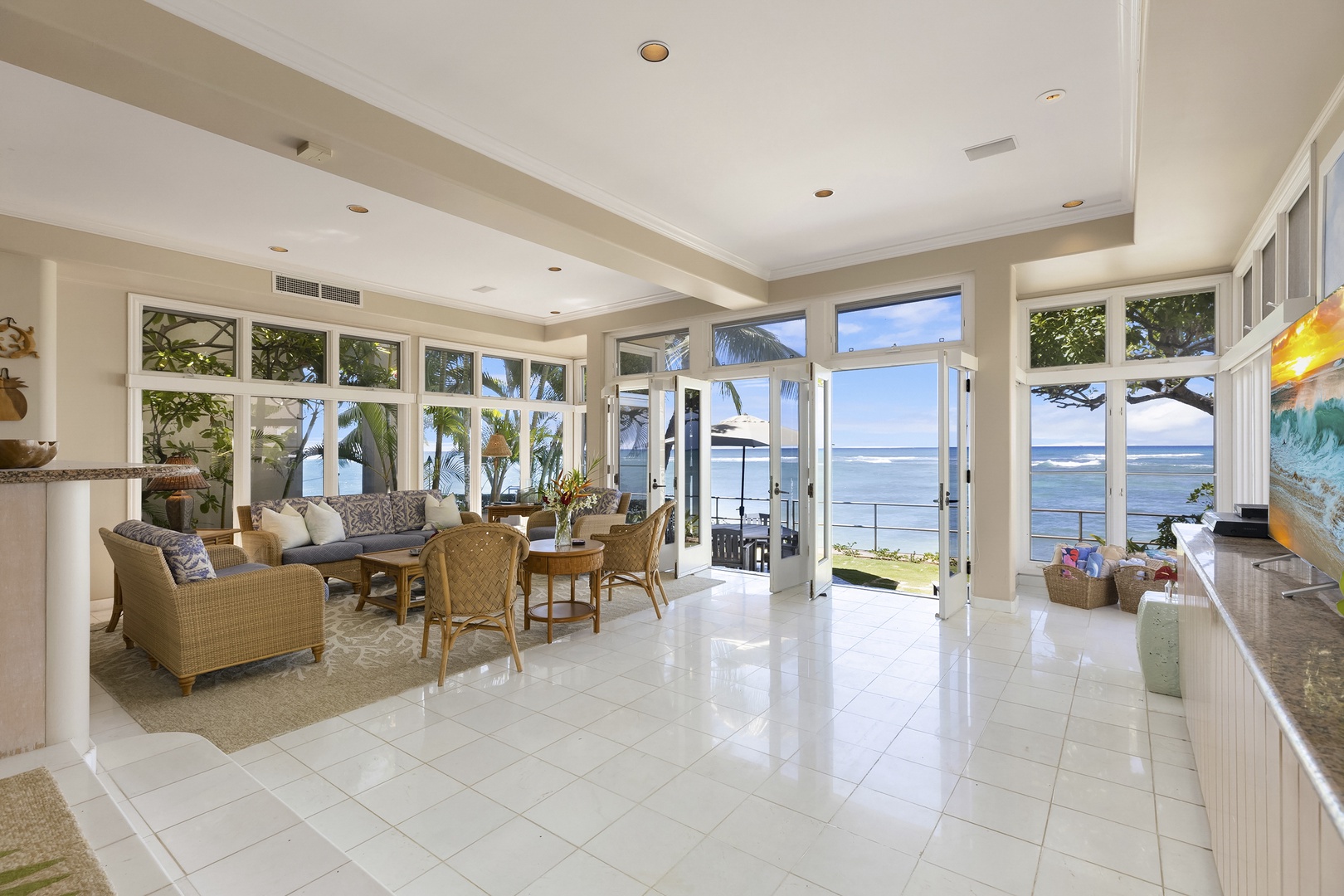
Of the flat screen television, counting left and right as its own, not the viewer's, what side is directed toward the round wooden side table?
front

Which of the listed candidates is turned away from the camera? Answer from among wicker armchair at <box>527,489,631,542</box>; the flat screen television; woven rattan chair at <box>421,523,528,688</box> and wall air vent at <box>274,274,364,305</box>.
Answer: the woven rattan chair

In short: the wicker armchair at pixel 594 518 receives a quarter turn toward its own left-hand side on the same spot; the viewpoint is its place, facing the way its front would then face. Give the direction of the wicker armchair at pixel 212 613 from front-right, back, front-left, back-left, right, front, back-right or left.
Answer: right

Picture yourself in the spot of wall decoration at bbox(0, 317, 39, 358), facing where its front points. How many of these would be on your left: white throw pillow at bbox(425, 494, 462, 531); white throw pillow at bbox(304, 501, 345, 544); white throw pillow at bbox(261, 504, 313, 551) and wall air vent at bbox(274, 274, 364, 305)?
4

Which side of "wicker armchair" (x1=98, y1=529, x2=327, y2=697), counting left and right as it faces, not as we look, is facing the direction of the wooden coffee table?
front

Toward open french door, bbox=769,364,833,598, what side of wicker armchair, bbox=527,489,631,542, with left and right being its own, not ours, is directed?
left

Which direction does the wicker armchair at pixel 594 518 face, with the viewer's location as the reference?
facing the viewer and to the left of the viewer

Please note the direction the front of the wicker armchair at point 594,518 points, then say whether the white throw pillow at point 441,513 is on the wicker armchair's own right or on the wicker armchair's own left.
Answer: on the wicker armchair's own right

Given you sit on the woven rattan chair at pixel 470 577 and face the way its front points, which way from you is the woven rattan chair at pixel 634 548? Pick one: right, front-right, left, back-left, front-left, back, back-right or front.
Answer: front-right

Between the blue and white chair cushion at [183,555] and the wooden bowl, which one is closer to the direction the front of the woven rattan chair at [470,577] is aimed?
the blue and white chair cushion

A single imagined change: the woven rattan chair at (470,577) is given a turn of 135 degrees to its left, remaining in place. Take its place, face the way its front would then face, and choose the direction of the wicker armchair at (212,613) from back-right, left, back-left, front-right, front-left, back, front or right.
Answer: front-right

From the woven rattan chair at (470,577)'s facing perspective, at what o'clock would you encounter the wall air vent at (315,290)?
The wall air vent is roughly at 11 o'clock from the woven rattan chair.

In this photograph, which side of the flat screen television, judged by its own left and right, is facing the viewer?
left

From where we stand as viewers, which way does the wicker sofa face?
facing the viewer and to the right of the viewer

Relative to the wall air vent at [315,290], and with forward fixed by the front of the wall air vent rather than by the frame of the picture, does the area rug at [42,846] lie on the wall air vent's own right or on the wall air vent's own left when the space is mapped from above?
on the wall air vent's own right

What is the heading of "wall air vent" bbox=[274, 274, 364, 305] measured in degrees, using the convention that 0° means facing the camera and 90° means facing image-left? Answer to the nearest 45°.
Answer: approximately 315°
